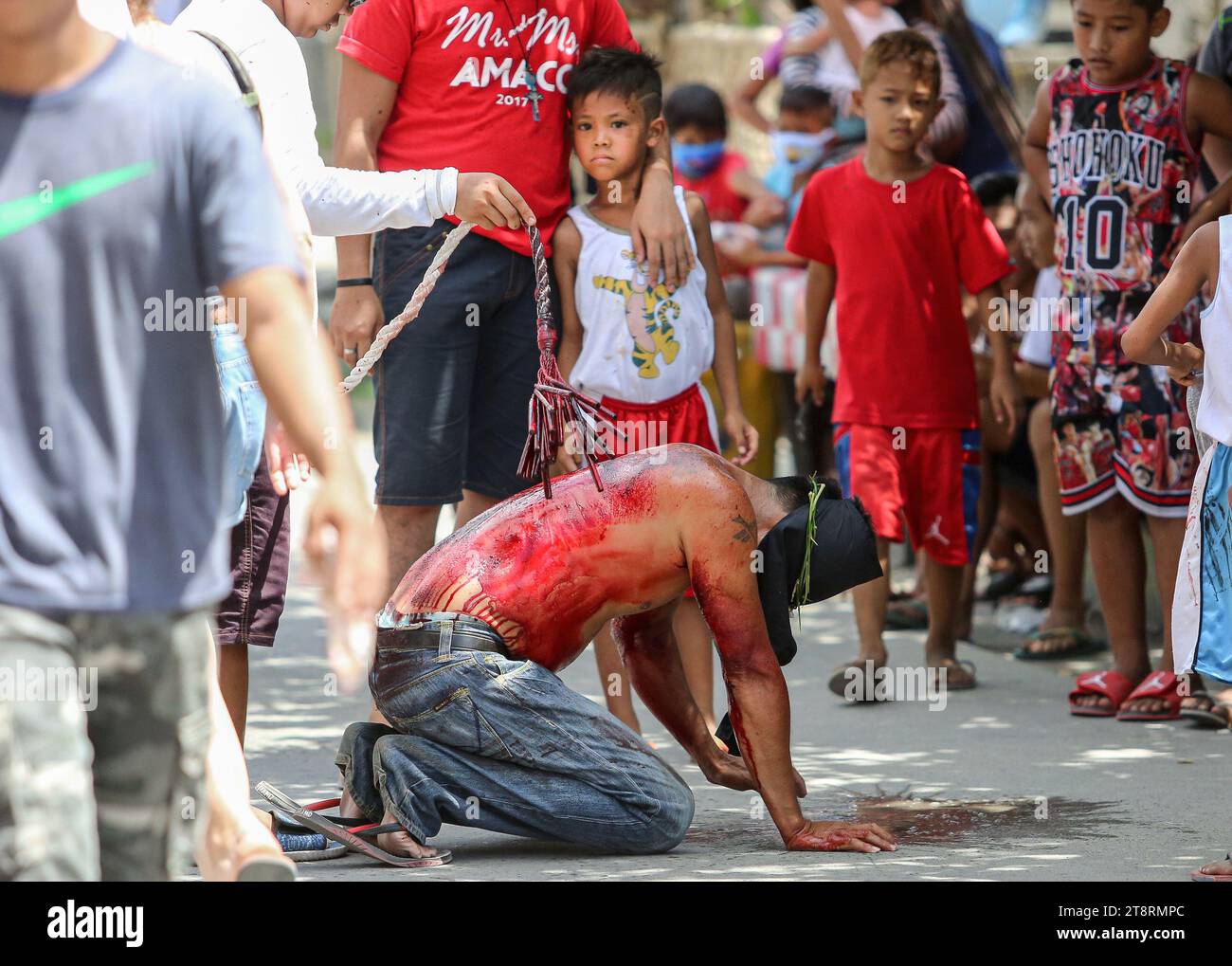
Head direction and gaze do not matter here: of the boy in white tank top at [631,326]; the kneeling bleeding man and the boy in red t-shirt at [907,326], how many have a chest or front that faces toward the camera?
2

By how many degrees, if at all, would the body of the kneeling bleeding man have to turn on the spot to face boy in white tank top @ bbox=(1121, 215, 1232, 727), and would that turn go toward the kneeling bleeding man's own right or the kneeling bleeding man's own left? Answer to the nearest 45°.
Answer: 0° — they already face them

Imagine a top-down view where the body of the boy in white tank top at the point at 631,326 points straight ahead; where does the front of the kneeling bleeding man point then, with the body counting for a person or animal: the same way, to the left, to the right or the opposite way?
to the left

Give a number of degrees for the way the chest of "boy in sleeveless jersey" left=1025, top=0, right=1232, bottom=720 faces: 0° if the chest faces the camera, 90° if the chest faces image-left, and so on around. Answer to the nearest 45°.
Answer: approximately 45°

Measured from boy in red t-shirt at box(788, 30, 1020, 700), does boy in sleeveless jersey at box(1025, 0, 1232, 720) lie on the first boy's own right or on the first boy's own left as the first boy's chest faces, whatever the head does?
on the first boy's own left

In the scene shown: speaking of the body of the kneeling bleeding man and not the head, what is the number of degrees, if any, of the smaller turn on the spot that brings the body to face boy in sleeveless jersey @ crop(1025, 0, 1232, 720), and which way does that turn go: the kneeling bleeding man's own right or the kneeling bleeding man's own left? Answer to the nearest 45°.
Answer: approximately 45° to the kneeling bleeding man's own left

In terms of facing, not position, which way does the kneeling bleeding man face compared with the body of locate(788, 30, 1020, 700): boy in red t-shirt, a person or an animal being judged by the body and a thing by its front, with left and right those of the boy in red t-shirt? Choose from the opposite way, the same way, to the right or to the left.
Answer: to the left

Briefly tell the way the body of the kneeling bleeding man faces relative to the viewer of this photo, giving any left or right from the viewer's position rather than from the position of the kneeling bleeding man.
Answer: facing to the right of the viewer

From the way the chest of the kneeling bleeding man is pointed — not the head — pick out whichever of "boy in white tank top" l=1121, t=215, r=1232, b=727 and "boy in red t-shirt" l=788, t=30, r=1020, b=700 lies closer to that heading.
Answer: the boy in white tank top
